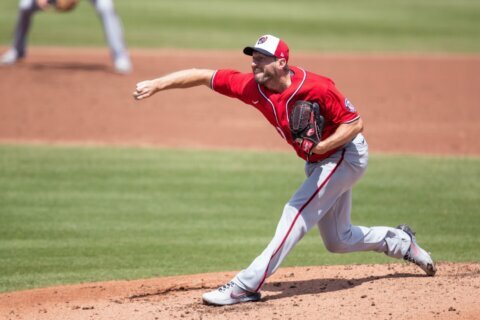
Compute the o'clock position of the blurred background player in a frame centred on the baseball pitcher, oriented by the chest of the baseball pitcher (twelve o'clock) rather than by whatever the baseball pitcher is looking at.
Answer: The blurred background player is roughly at 4 o'clock from the baseball pitcher.

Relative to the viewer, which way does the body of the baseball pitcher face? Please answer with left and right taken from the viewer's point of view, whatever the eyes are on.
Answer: facing the viewer and to the left of the viewer
